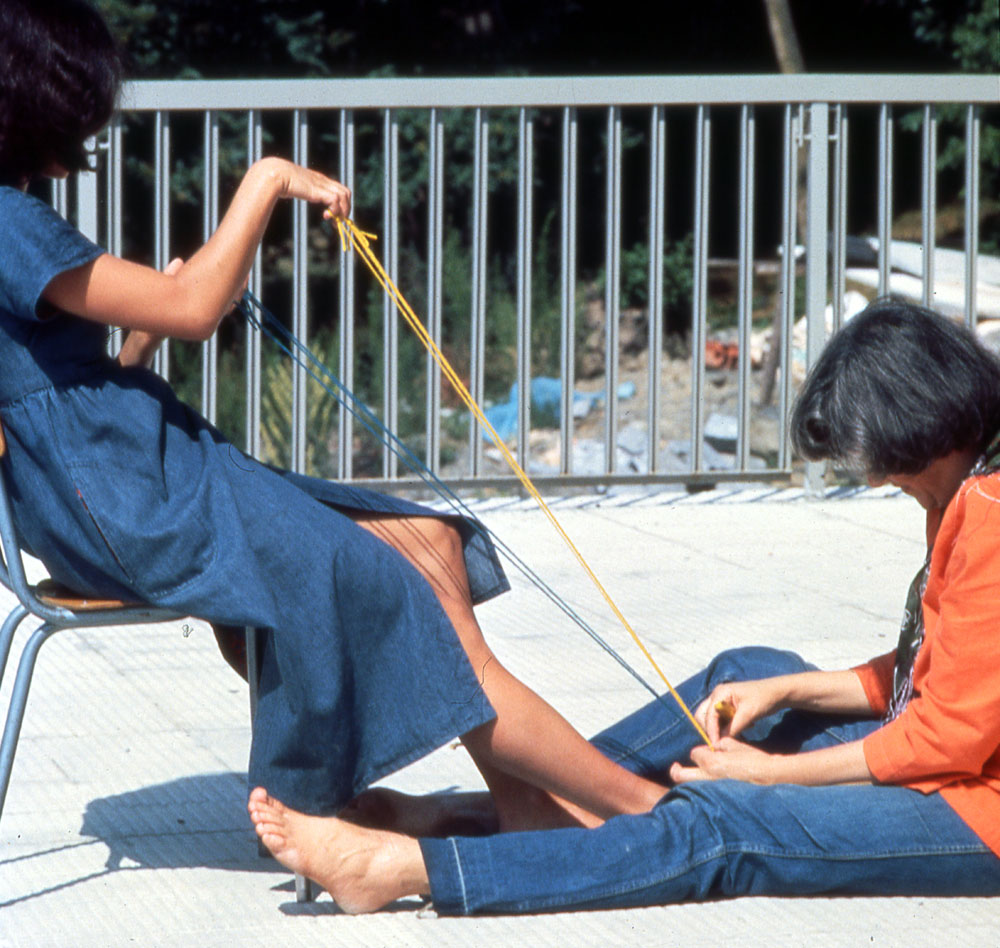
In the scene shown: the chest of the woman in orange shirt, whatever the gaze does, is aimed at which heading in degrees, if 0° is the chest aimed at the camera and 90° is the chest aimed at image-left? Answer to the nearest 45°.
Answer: approximately 90°

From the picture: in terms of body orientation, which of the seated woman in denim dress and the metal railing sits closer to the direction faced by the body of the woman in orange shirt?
the seated woman in denim dress

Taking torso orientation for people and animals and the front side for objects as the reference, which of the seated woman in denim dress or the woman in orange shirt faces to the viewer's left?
the woman in orange shirt

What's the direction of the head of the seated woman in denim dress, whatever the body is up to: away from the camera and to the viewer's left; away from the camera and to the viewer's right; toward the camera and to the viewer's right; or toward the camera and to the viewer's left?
away from the camera and to the viewer's right

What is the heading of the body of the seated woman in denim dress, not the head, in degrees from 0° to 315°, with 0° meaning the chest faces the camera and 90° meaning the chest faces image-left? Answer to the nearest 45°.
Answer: approximately 270°

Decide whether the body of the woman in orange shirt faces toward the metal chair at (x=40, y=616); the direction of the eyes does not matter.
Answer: yes

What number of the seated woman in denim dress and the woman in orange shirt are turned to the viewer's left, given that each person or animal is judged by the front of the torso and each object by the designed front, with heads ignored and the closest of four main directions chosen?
1

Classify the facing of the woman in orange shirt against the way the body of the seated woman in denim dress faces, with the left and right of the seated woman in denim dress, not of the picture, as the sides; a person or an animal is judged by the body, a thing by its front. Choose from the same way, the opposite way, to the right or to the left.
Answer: the opposite way

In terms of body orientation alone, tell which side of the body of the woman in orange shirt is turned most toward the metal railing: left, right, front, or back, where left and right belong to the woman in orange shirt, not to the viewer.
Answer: right

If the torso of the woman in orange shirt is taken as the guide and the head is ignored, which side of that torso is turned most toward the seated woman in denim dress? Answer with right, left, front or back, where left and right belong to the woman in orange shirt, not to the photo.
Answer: front
